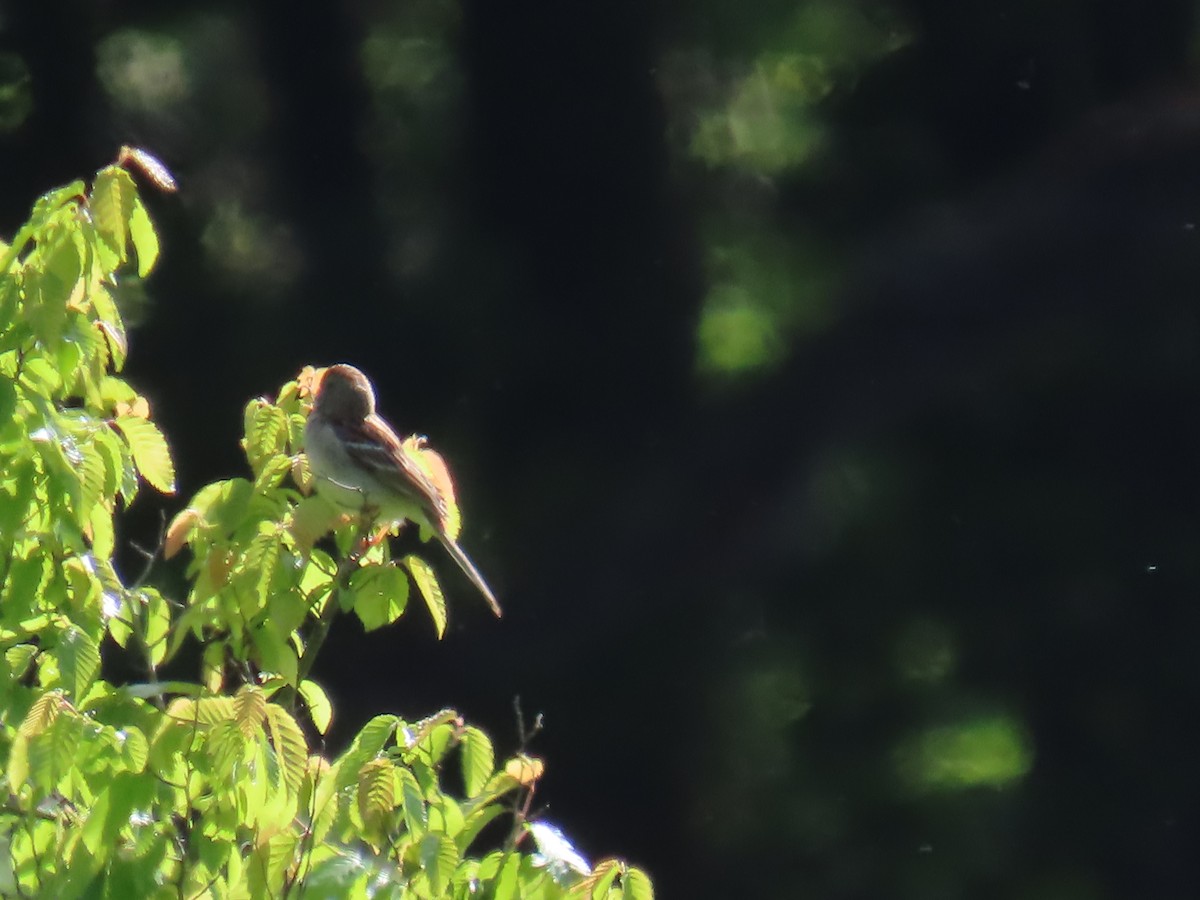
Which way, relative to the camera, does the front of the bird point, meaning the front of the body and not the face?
to the viewer's left
